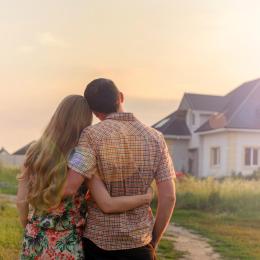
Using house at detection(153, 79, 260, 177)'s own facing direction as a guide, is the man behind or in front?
in front

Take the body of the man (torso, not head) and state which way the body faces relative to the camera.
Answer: away from the camera

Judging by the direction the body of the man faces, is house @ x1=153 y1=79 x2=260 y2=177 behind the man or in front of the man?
in front

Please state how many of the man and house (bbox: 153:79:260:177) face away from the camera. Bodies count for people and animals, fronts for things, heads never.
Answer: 1

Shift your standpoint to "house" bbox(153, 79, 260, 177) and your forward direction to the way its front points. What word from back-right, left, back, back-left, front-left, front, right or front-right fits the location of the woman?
front-left

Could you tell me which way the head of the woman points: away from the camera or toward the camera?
away from the camera

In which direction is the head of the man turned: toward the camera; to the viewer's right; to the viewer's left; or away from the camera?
away from the camera

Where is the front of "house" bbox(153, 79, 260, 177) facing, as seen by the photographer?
facing the viewer and to the left of the viewer

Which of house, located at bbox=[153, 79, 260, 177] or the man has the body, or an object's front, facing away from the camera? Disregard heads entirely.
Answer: the man
